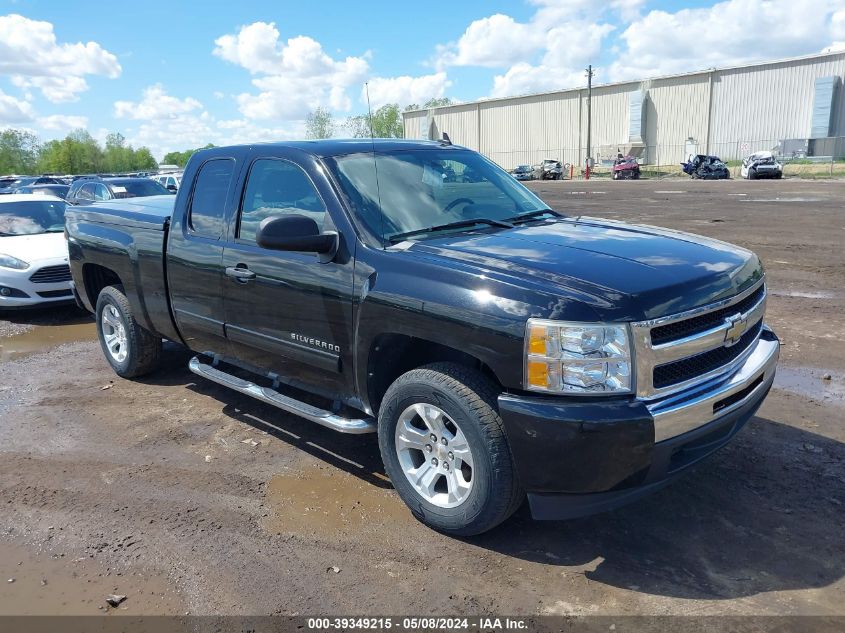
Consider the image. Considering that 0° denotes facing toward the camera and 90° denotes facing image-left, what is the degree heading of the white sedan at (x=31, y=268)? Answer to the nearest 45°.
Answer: approximately 315°

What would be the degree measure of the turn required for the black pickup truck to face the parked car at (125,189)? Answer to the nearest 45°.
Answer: approximately 180°

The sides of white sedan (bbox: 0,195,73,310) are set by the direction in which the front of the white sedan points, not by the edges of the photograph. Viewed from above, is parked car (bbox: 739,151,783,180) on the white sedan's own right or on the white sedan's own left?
on the white sedan's own left

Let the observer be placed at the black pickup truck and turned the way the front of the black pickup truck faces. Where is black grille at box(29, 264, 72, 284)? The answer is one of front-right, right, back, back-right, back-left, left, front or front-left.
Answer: back

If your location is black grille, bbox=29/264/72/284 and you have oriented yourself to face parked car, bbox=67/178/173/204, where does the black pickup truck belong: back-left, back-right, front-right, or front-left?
back-right

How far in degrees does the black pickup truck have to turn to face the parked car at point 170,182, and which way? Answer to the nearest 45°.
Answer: approximately 180°

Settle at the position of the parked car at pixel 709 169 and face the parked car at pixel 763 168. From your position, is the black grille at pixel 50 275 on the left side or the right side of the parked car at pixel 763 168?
right

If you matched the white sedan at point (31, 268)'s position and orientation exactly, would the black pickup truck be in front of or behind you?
in front

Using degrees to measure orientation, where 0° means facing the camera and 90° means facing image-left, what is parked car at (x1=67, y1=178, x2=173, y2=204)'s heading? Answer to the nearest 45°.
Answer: approximately 315°
